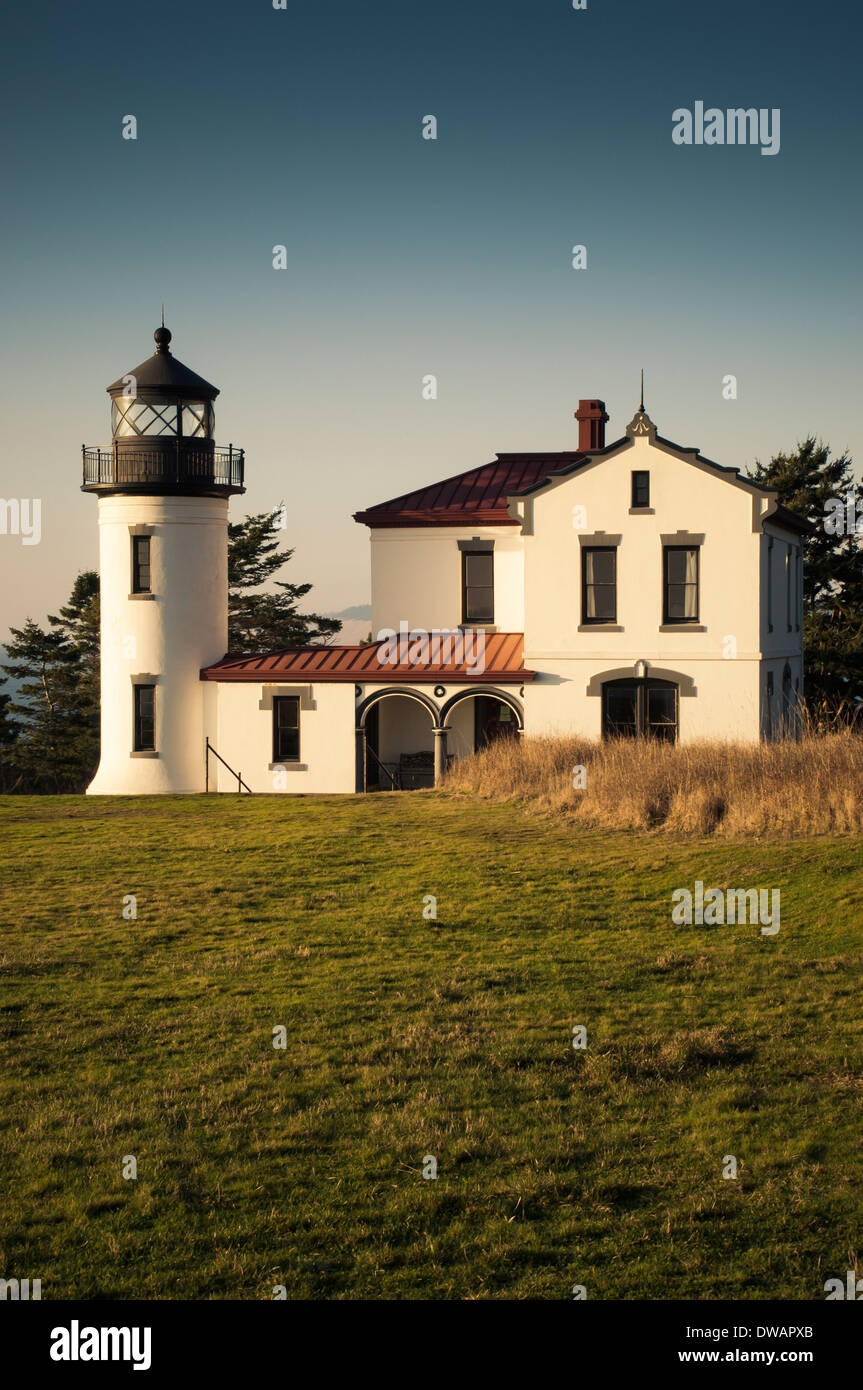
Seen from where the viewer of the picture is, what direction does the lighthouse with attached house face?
facing the viewer

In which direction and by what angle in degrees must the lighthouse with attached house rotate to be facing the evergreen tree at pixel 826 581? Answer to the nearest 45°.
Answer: approximately 135° to its left
